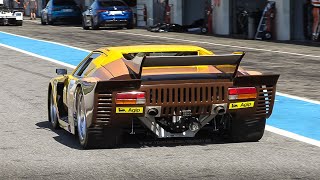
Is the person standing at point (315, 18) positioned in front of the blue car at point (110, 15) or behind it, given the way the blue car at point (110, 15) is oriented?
behind
